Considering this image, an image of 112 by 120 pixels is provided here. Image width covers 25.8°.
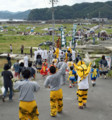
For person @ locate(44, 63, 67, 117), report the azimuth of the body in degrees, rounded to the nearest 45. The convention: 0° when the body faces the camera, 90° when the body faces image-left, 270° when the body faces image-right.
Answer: approximately 180°

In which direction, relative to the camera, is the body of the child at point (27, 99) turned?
away from the camera

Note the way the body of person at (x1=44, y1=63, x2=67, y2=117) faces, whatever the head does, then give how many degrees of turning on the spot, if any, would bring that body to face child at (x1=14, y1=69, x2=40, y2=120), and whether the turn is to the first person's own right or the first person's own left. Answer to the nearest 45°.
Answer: approximately 135° to the first person's own left

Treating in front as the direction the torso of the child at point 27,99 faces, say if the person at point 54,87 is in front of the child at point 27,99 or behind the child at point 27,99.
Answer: in front

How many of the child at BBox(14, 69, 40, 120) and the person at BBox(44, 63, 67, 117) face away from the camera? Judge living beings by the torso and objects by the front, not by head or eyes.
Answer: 2
